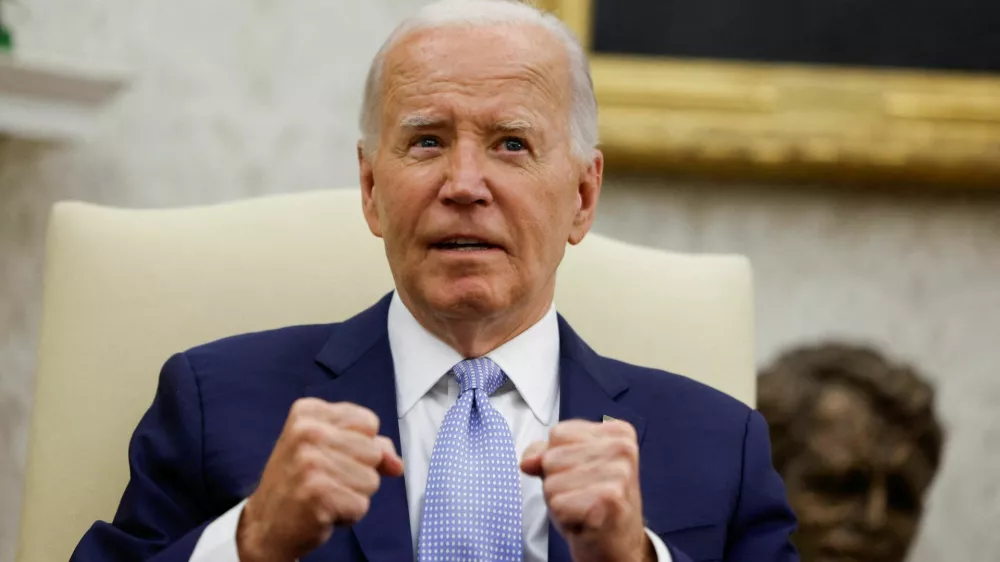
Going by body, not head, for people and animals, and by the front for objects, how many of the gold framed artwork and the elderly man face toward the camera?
2

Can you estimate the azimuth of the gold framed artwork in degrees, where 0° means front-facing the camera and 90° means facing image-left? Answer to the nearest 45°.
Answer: approximately 0°

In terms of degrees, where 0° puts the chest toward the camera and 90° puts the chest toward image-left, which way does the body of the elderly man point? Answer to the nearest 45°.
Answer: approximately 0°

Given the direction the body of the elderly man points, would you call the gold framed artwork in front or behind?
behind

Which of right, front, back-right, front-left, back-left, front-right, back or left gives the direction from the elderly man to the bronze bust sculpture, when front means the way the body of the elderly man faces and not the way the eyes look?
back-left
